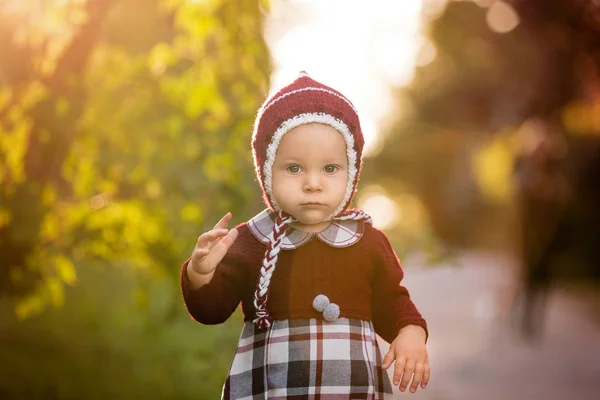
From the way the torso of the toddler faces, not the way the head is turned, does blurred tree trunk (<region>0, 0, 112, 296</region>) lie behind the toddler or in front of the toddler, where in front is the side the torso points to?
behind

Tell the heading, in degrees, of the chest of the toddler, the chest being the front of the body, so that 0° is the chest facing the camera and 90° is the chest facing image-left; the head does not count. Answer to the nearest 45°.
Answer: approximately 0°
